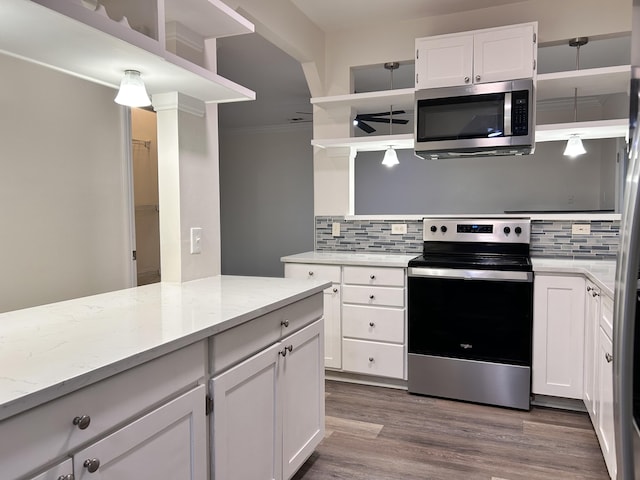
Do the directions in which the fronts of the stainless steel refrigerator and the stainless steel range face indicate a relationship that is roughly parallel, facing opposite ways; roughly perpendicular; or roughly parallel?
roughly perpendicular

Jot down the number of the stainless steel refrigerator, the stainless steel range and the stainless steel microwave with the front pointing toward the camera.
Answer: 2

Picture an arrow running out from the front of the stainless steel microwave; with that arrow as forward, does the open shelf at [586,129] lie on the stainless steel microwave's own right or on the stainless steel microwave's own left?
on the stainless steel microwave's own left

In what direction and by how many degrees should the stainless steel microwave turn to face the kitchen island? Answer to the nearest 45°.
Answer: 0° — it already faces it

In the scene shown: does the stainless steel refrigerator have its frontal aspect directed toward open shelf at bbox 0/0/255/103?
yes

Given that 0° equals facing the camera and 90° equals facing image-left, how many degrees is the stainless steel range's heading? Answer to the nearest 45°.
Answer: approximately 0°

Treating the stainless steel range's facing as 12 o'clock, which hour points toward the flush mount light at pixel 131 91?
The flush mount light is roughly at 1 o'clock from the stainless steel range.

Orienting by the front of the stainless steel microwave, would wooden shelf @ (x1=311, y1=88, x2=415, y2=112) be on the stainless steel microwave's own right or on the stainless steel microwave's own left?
on the stainless steel microwave's own right

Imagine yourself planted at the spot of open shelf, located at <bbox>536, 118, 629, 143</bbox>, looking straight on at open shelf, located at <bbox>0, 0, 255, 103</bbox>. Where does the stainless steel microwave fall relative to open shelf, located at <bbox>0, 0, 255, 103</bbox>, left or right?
right

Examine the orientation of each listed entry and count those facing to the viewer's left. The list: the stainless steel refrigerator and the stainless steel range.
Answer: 1

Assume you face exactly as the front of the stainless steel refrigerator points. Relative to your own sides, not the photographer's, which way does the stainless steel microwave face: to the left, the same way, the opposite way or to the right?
to the left

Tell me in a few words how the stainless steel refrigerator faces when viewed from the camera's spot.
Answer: facing to the left of the viewer
